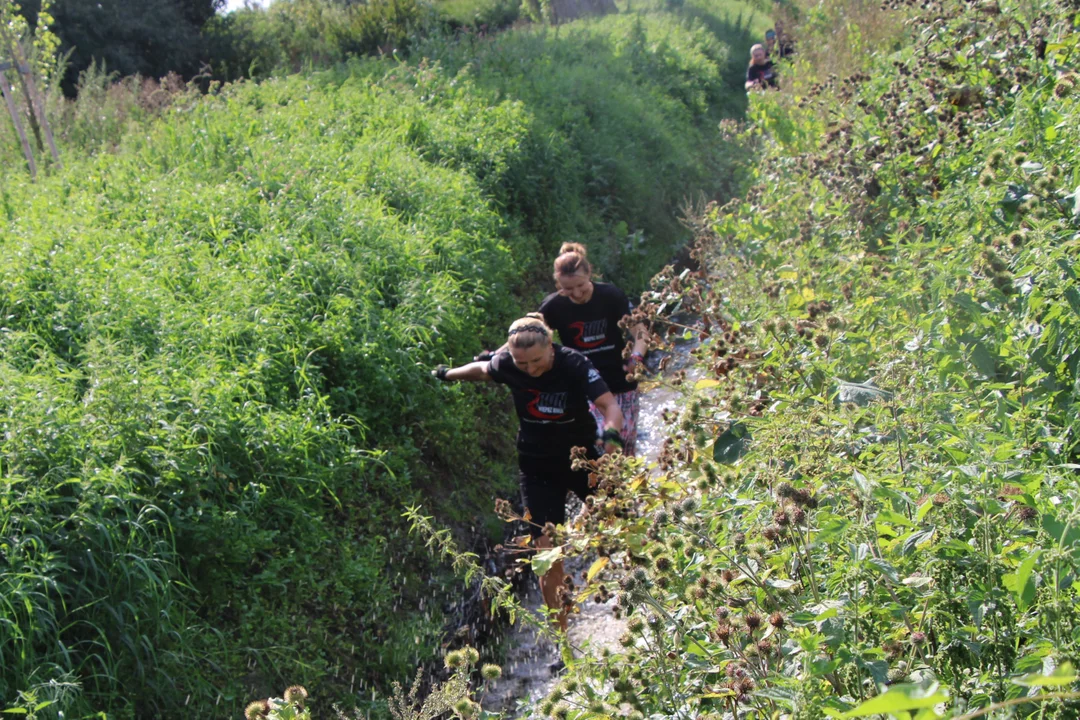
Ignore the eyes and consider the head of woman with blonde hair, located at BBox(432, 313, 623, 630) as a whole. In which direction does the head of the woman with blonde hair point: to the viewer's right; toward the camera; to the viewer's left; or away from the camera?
toward the camera

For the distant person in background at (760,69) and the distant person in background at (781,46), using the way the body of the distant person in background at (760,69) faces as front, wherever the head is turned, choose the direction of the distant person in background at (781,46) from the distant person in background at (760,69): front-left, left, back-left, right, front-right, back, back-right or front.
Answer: back

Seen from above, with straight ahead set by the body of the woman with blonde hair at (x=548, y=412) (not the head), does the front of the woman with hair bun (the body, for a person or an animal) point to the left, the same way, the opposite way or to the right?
the same way

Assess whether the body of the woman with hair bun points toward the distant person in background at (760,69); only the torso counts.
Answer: no

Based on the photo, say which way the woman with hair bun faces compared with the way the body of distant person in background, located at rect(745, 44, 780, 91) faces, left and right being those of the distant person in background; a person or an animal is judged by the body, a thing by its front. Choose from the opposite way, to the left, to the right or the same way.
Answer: the same way

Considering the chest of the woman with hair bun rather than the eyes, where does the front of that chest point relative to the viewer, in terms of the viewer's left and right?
facing the viewer

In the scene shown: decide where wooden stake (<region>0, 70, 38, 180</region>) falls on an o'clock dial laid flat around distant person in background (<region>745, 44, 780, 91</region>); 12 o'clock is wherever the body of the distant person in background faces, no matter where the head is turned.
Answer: The wooden stake is roughly at 3 o'clock from the distant person in background.

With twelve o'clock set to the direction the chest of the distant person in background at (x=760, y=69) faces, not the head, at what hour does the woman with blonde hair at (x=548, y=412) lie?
The woman with blonde hair is roughly at 12 o'clock from the distant person in background.

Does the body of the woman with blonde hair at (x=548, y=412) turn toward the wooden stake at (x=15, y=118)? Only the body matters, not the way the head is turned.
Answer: no

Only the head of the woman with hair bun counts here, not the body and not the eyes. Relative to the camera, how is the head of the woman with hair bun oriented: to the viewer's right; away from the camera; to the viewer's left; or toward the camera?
toward the camera

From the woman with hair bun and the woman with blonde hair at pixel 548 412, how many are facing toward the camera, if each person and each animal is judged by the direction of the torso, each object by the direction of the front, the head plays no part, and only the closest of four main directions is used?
2

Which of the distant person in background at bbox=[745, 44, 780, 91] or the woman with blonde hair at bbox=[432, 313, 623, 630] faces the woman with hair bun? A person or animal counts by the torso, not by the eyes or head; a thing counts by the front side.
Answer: the distant person in background

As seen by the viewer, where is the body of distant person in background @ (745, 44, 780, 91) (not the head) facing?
toward the camera

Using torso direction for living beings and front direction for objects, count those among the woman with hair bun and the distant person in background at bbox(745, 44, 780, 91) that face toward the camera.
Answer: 2

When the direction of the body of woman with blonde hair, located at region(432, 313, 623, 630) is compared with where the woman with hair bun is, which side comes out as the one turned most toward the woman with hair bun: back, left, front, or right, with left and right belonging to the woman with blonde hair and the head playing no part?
back

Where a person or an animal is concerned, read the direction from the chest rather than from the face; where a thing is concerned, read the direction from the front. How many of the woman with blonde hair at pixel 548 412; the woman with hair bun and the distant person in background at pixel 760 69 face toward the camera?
3
